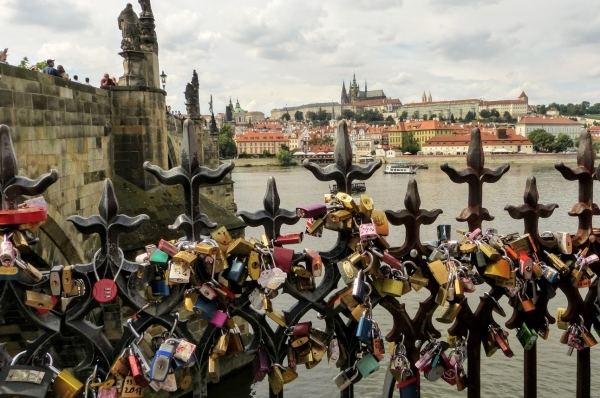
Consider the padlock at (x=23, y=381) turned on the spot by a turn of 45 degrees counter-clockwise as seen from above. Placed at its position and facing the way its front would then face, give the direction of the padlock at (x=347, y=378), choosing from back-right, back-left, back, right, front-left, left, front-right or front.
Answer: front-left

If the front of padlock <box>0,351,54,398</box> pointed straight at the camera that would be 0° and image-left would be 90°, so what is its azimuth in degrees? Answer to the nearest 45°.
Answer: approximately 0°

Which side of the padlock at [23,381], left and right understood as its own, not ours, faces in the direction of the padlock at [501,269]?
left

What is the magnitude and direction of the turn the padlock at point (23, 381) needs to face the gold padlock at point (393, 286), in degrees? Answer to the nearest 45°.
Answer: approximately 90° to its left

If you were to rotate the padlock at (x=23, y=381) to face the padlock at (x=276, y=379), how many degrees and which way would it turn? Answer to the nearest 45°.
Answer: approximately 90° to its left

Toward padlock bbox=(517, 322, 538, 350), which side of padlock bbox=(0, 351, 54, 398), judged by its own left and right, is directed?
left
